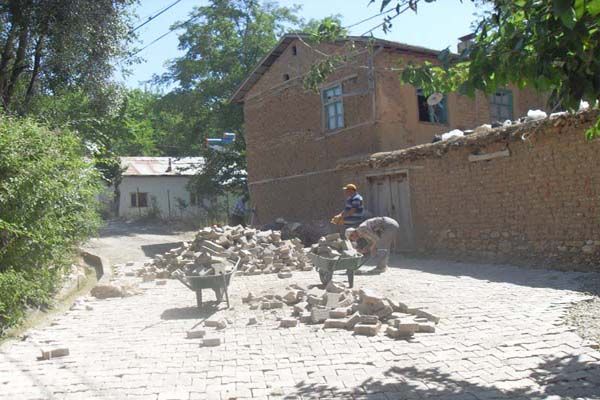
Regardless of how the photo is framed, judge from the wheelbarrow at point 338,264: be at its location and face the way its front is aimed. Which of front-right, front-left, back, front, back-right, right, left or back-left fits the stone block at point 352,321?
left

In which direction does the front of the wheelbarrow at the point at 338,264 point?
to the viewer's left

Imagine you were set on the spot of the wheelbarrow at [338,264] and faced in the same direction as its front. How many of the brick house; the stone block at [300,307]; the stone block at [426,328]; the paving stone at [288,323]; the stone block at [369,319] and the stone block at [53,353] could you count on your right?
1

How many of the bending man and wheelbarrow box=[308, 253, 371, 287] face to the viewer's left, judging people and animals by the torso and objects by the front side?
2

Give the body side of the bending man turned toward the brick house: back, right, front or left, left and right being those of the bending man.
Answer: right

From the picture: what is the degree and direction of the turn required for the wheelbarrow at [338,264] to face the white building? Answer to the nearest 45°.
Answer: approximately 45° to its right

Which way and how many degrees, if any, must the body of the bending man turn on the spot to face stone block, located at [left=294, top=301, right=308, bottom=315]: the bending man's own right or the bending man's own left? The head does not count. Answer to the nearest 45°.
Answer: approximately 90° to the bending man's own left

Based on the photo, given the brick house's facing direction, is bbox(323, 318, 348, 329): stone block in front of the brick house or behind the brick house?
in front

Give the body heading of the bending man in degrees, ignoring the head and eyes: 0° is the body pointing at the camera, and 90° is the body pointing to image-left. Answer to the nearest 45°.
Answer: approximately 90°

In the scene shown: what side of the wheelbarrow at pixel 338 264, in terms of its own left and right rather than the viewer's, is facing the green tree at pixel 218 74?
right

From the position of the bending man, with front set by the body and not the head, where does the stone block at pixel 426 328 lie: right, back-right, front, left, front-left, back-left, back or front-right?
left

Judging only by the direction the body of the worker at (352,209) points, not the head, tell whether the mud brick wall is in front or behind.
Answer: behind
